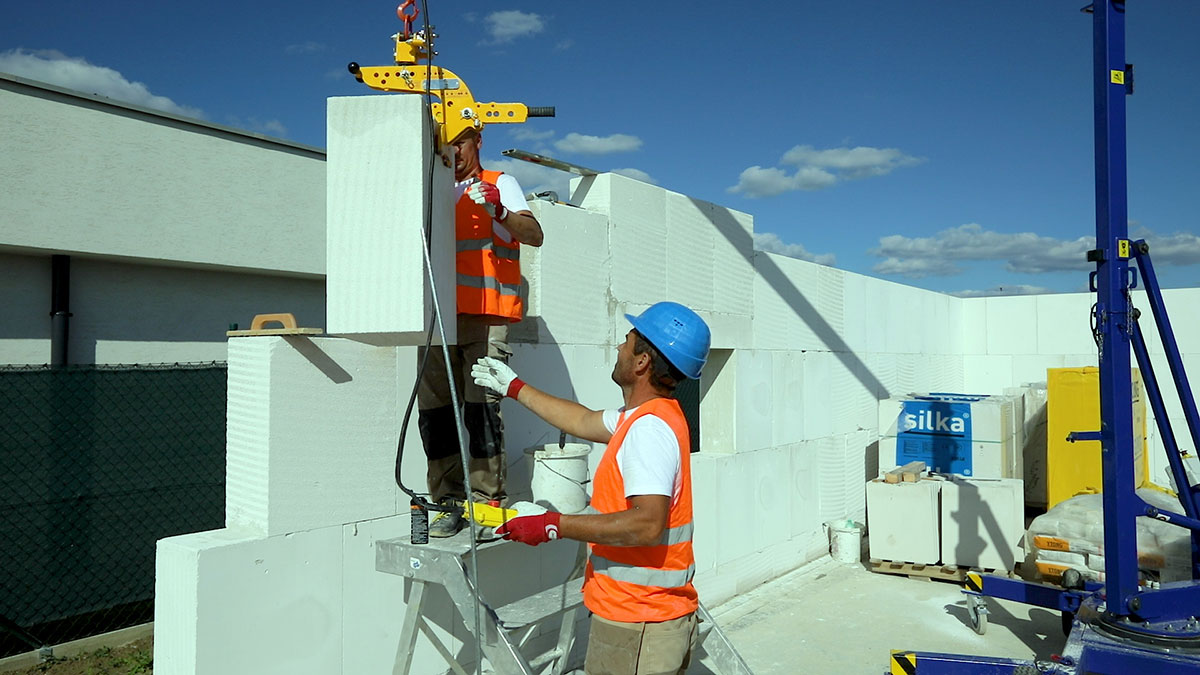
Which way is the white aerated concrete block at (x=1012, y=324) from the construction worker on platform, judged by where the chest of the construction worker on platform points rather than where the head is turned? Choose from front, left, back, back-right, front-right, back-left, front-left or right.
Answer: back

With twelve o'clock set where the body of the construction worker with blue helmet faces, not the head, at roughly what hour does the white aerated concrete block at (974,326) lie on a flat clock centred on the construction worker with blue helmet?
The white aerated concrete block is roughly at 4 o'clock from the construction worker with blue helmet.

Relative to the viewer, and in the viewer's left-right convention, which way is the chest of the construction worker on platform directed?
facing the viewer and to the left of the viewer

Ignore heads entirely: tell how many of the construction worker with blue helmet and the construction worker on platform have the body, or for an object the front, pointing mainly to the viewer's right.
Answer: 0

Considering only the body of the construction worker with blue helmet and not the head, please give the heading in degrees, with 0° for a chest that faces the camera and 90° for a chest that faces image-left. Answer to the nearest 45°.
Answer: approximately 90°

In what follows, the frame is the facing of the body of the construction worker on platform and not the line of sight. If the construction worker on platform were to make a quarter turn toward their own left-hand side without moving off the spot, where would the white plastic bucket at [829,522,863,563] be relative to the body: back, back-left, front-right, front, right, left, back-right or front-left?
left

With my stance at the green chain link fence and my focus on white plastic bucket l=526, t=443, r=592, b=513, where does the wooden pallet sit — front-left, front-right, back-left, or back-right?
front-left

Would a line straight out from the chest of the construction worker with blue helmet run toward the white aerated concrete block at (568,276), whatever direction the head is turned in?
no

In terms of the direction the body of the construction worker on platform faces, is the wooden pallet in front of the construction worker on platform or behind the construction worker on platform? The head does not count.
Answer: behind

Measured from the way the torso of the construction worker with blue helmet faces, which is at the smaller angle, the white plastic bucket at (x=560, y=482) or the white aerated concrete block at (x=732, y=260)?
the white plastic bucket

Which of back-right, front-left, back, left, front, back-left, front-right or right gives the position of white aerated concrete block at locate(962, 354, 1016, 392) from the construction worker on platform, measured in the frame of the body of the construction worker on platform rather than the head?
back

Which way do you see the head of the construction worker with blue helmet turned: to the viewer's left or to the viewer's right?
to the viewer's left
